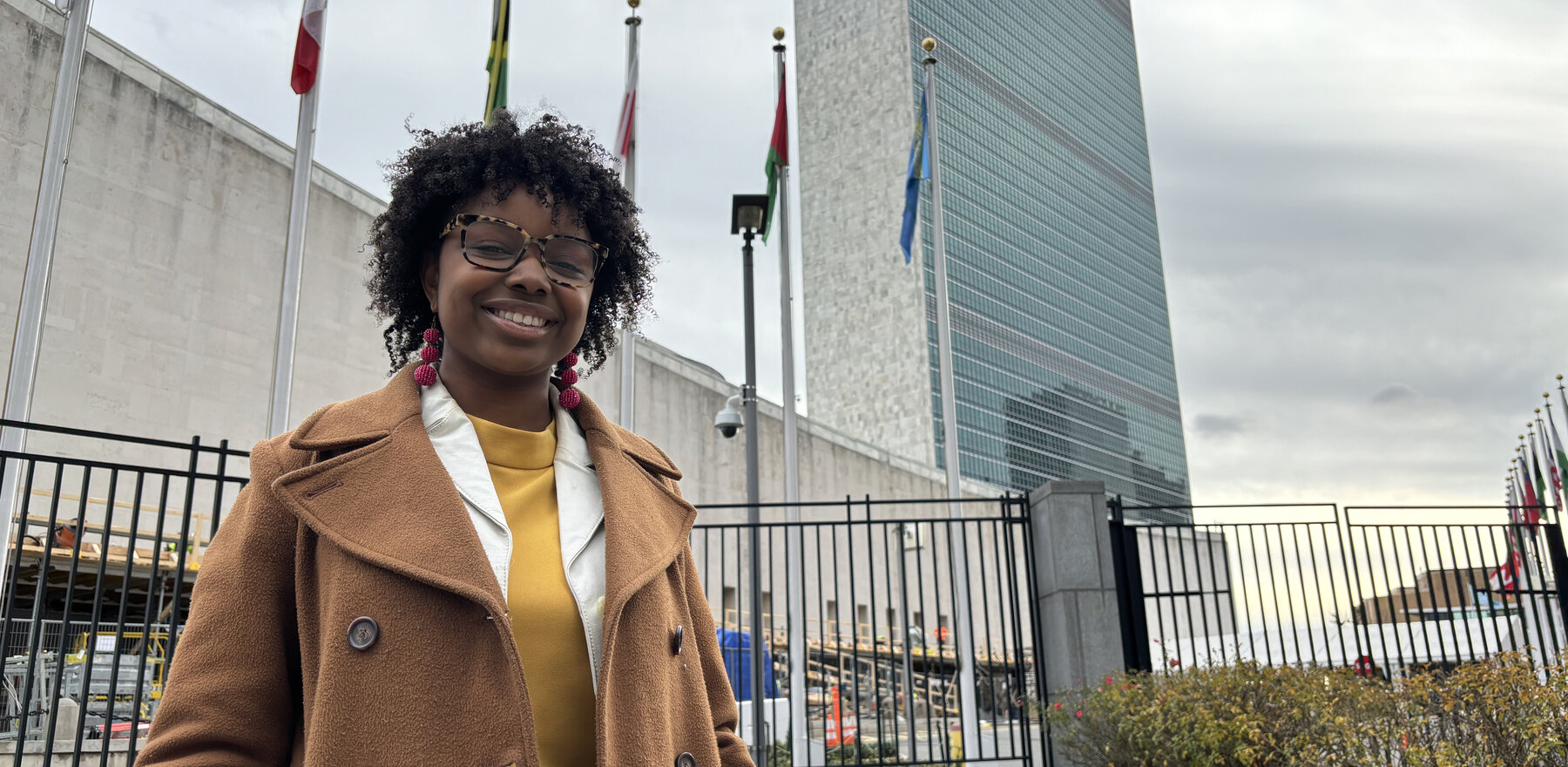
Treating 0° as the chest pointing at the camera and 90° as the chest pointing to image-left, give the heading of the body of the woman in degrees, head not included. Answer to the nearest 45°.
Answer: approximately 315°

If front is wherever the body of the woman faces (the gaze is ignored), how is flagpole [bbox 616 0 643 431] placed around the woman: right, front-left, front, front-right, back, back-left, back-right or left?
back-left

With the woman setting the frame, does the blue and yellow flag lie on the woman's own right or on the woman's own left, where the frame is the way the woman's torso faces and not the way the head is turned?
on the woman's own left

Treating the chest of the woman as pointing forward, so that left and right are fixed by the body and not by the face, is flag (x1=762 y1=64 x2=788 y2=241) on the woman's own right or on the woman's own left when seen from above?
on the woman's own left

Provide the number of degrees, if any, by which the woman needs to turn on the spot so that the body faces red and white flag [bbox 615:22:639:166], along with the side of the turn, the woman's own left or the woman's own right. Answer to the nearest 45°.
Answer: approximately 135° to the woman's own left

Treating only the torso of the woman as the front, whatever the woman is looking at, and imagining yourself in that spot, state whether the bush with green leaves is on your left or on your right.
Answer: on your left

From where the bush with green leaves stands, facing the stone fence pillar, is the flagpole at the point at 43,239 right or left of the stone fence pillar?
left
